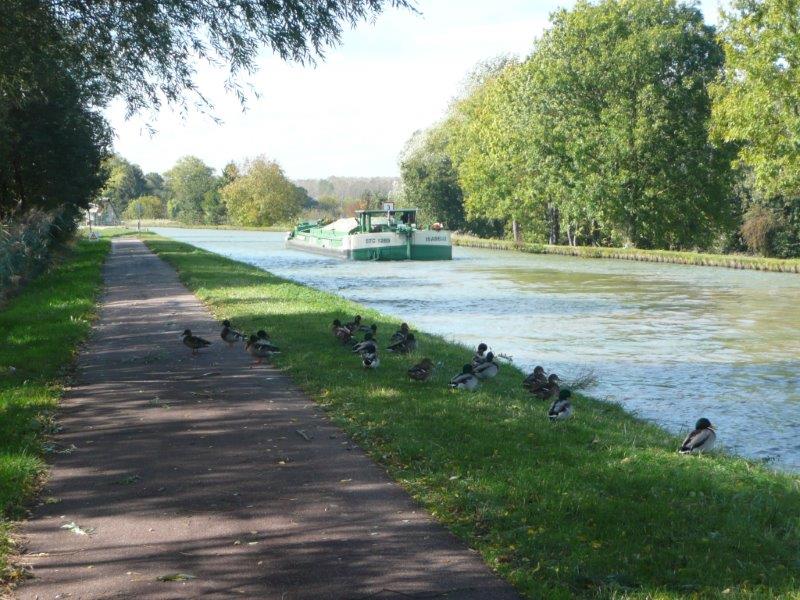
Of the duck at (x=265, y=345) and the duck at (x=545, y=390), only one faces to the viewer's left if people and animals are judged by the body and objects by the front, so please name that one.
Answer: the duck at (x=265, y=345)

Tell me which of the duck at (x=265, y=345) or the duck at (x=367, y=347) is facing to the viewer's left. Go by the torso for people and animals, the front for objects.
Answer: the duck at (x=265, y=345)

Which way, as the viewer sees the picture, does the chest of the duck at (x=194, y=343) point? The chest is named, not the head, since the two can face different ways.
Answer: to the viewer's left

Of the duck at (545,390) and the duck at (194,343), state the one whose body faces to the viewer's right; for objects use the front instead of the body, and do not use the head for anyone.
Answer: the duck at (545,390)

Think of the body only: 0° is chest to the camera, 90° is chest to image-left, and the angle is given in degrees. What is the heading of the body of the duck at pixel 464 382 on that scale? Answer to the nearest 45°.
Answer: approximately 270°

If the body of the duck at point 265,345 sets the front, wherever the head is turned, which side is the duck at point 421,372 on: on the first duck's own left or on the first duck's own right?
on the first duck's own left

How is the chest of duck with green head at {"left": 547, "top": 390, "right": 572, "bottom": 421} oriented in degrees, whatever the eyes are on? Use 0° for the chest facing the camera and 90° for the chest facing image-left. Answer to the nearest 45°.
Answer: approximately 225°
